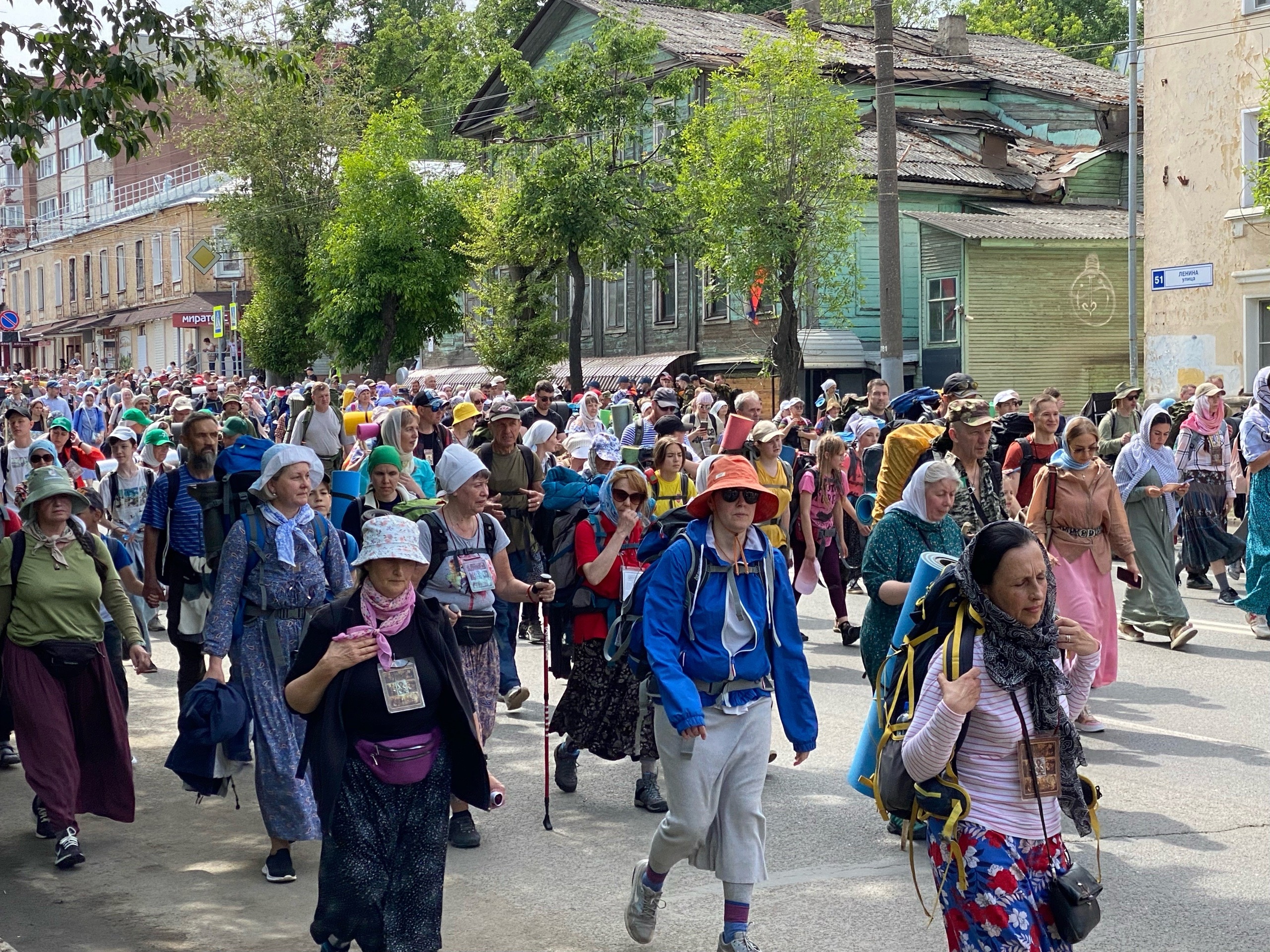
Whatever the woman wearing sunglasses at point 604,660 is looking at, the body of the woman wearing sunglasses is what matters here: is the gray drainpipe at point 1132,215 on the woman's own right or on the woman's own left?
on the woman's own left

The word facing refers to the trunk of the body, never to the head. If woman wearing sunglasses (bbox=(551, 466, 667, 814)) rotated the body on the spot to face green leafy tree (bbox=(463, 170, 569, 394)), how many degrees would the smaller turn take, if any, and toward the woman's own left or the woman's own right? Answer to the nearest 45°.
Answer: approximately 135° to the woman's own left

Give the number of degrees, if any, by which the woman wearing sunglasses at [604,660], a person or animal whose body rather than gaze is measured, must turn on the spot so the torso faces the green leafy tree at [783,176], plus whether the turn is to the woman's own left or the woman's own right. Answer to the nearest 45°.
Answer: approximately 135° to the woman's own left

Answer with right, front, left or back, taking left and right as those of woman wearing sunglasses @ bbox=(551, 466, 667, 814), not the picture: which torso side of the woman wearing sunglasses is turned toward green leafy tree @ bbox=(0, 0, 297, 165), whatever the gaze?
back

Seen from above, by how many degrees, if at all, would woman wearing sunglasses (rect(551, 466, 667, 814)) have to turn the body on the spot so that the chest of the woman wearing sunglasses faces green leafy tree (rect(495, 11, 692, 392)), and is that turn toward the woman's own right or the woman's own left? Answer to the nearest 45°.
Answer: approximately 135° to the woman's own left

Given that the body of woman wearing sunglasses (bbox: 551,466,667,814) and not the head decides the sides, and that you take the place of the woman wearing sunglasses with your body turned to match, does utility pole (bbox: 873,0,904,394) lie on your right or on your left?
on your left

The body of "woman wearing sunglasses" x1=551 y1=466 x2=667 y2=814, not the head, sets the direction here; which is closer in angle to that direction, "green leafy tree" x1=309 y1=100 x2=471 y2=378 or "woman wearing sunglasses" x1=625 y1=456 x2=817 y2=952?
the woman wearing sunglasses

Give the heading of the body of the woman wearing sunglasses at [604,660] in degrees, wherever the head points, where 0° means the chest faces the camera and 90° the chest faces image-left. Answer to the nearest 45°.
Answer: approximately 315°

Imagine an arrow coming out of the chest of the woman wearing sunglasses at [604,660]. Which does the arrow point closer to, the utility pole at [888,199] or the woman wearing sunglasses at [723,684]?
the woman wearing sunglasses
